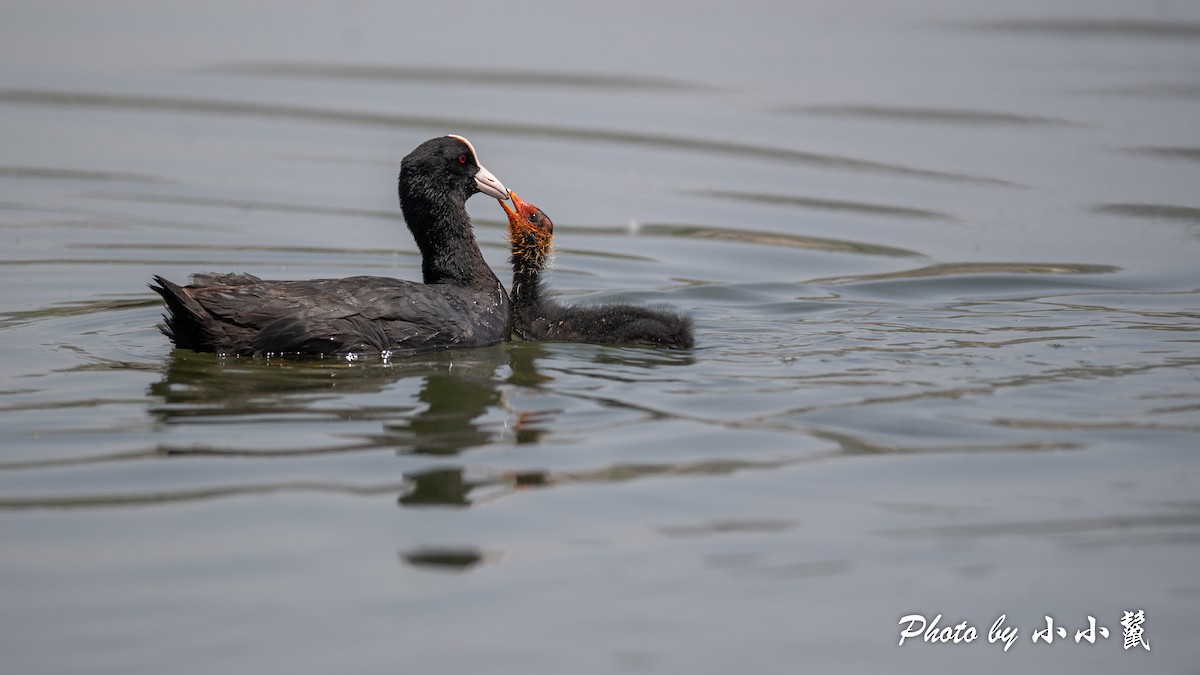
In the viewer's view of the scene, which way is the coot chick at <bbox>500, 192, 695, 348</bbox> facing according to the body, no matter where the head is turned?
to the viewer's left

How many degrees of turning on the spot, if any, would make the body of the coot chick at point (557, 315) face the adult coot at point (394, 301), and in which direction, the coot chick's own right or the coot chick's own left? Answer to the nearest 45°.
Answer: approximately 45° to the coot chick's own left

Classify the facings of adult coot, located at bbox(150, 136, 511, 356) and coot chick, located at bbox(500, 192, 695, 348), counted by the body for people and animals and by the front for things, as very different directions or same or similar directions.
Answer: very different directions

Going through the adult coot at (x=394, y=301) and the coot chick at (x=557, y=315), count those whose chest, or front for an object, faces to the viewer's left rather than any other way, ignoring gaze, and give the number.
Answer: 1

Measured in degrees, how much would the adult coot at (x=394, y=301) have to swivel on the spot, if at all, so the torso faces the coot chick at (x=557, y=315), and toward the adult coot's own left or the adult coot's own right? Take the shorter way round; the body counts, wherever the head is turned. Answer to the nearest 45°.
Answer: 0° — it already faces it

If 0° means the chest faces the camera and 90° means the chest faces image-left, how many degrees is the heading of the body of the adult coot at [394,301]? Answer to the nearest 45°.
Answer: approximately 270°
